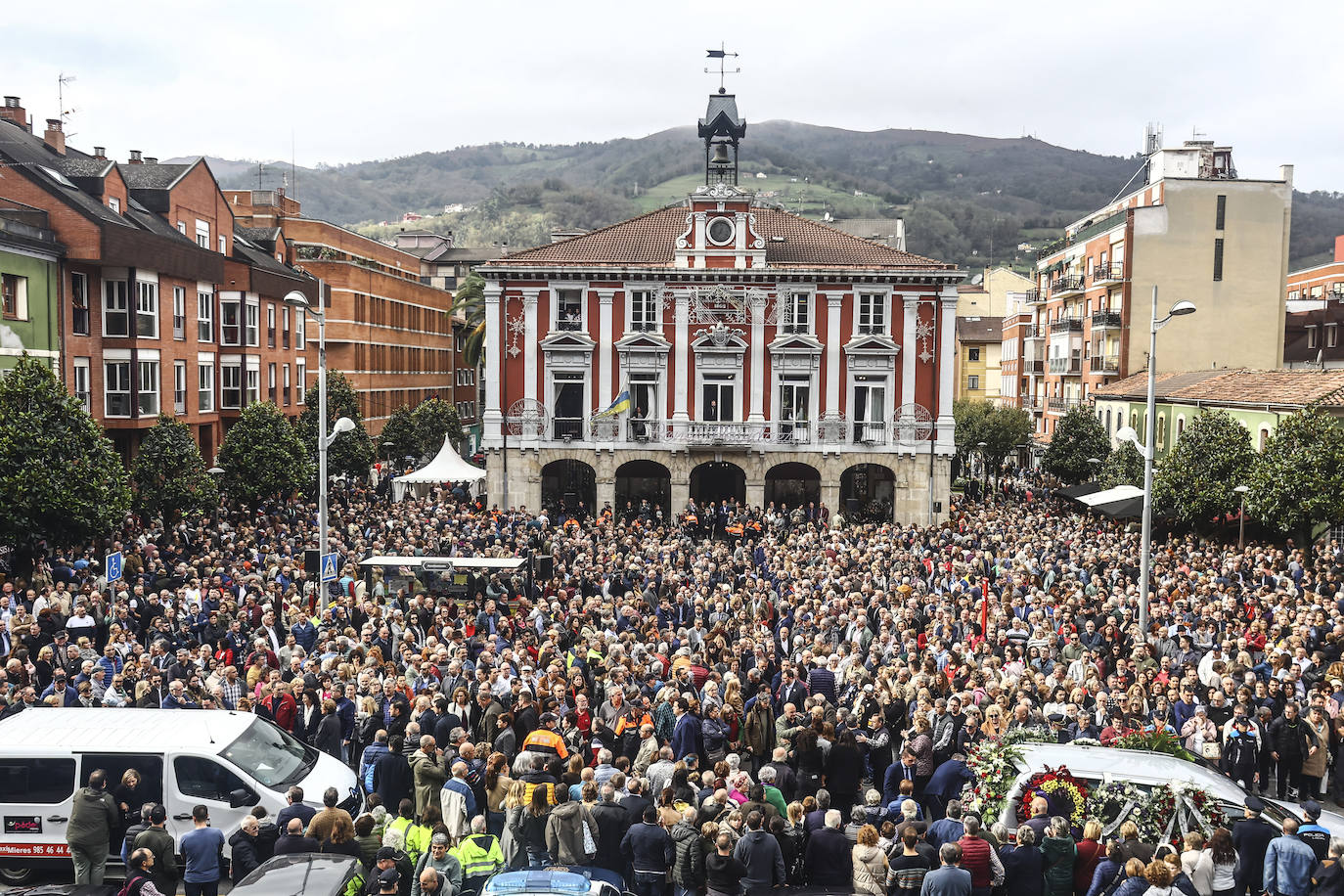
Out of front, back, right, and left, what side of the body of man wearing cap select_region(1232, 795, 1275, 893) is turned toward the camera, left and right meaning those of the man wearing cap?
back

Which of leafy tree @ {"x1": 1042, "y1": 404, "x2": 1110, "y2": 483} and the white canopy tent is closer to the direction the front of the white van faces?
the leafy tree

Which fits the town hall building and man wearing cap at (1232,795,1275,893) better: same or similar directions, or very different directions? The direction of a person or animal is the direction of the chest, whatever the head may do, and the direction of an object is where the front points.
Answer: very different directions

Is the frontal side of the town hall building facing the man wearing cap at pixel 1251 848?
yes

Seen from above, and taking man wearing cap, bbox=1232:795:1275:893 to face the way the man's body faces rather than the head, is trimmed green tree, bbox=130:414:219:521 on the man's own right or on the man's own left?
on the man's own left

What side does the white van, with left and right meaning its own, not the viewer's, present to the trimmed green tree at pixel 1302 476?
front

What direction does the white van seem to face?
to the viewer's right

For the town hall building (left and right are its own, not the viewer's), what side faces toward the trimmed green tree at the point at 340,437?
right

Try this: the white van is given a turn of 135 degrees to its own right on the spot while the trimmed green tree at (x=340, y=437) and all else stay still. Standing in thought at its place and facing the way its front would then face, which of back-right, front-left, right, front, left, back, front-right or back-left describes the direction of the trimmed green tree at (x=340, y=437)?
back-right

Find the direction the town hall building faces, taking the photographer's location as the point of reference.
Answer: facing the viewer

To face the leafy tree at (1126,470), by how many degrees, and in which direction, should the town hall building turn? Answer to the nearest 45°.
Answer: approximately 90° to its left

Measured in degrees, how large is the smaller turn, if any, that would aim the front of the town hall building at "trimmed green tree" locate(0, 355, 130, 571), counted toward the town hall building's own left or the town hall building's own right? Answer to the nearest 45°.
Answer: approximately 45° to the town hall building's own right

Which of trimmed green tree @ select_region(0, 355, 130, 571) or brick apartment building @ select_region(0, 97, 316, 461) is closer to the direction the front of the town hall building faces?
the trimmed green tree

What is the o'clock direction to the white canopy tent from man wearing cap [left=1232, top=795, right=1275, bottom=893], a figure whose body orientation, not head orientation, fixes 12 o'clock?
The white canopy tent is roughly at 10 o'clock from the man wearing cap.

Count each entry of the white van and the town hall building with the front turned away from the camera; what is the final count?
0

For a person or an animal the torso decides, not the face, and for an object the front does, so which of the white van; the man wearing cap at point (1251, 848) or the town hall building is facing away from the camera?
the man wearing cap

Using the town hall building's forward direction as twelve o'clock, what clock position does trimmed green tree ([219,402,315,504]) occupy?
The trimmed green tree is roughly at 2 o'clock from the town hall building.
